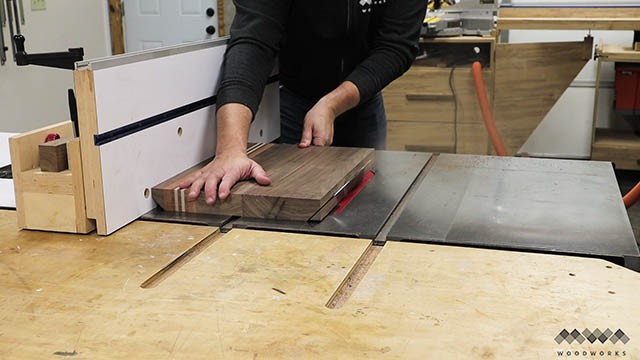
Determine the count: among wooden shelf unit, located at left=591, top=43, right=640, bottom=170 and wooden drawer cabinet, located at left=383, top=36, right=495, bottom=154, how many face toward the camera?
2

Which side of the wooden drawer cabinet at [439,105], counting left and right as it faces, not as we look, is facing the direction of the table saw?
front

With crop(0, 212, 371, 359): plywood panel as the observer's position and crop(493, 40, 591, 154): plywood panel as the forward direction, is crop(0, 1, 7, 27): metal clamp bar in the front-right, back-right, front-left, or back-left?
front-left

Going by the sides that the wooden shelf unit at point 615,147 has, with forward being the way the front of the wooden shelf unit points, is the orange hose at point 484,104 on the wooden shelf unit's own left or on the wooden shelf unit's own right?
on the wooden shelf unit's own right

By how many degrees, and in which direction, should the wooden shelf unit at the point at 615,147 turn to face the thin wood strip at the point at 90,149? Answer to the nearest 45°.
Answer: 0° — it already faces it

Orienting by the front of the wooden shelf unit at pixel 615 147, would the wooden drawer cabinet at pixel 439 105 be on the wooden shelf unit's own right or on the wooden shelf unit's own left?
on the wooden shelf unit's own right

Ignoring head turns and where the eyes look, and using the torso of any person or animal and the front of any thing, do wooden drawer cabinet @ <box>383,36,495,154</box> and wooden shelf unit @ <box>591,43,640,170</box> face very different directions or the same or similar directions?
same or similar directions

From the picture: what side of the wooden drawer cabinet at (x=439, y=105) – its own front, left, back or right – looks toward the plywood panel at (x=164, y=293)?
front

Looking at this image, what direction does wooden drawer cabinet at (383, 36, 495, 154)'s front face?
toward the camera

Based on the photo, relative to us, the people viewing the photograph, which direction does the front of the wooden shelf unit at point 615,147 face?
facing the viewer

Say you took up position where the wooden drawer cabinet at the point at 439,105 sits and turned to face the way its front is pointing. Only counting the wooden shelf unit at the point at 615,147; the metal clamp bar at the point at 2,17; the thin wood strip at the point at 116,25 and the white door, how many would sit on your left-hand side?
1

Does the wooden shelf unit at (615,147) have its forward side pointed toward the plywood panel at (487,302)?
yes
